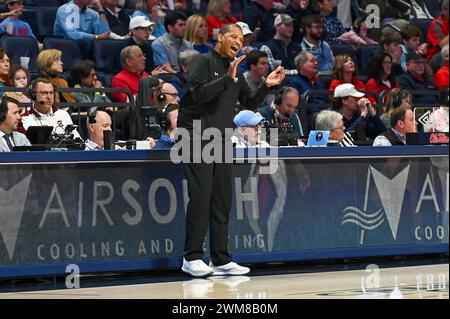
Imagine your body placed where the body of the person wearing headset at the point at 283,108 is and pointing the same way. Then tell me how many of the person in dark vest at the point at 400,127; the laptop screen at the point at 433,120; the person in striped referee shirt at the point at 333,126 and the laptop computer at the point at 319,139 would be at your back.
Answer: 0

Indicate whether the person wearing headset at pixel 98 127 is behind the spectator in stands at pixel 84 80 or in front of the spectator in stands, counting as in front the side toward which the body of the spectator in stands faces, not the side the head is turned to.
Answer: in front

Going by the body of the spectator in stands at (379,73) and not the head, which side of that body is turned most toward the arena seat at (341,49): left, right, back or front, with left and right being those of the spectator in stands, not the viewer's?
back

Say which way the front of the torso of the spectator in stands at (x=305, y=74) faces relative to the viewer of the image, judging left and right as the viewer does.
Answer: facing the viewer and to the right of the viewer

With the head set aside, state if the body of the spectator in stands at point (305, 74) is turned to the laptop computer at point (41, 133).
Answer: no

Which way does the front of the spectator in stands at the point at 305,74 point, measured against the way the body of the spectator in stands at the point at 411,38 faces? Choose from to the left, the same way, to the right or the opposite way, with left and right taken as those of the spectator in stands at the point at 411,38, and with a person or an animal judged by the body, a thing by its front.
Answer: the same way

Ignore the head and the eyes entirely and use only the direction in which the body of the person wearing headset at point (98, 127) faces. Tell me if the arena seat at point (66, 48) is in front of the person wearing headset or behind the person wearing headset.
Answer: behind

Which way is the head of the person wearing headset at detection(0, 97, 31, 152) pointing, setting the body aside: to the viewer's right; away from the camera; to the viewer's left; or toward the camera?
to the viewer's right

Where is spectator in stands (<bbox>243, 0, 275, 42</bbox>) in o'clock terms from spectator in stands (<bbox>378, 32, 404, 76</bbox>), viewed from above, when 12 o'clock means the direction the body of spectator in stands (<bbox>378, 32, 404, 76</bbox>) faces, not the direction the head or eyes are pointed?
spectator in stands (<bbox>243, 0, 275, 42</bbox>) is roughly at 4 o'clock from spectator in stands (<bbox>378, 32, 404, 76</bbox>).

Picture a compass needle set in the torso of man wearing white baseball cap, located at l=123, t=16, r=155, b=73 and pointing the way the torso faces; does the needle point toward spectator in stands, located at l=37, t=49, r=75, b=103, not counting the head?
no

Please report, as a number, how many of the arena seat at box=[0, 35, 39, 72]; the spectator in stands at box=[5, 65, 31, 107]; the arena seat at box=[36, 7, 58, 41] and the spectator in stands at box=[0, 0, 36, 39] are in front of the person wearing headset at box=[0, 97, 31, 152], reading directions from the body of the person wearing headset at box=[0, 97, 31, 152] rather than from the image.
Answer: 0

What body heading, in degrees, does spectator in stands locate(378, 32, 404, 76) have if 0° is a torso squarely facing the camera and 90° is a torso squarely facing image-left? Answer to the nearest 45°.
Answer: approximately 315°

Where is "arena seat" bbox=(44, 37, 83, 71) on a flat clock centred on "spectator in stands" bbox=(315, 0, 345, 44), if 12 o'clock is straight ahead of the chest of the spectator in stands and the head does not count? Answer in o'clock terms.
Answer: The arena seat is roughly at 3 o'clock from the spectator in stands.
